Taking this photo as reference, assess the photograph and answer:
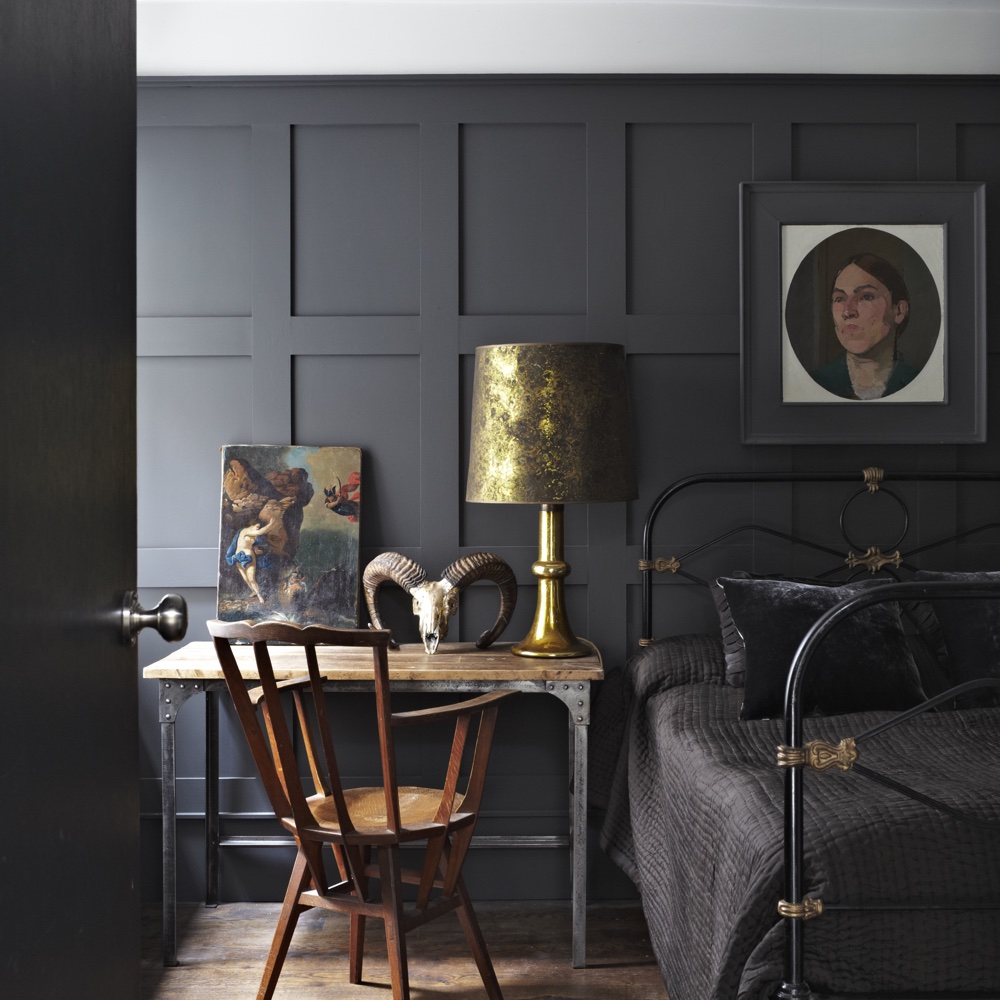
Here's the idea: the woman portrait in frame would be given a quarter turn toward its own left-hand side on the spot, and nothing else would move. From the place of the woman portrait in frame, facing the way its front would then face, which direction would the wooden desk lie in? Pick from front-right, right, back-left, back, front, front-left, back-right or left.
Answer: back-right

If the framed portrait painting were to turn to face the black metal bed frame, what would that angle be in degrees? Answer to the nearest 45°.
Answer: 0° — it already faces it

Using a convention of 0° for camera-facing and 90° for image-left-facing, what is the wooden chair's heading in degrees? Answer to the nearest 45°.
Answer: approximately 225°

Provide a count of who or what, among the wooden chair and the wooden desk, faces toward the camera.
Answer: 1

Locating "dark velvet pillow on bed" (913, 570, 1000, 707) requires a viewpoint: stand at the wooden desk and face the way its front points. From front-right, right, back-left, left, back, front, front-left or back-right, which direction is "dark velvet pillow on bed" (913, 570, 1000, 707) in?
left

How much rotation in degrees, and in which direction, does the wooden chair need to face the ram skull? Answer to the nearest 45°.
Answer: approximately 45° to its left

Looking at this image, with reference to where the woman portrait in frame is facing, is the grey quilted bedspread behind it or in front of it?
in front

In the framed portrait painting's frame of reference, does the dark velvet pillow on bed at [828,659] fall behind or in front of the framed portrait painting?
in front

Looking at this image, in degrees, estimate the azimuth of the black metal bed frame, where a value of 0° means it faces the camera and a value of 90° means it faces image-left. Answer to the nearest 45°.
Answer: approximately 0°
